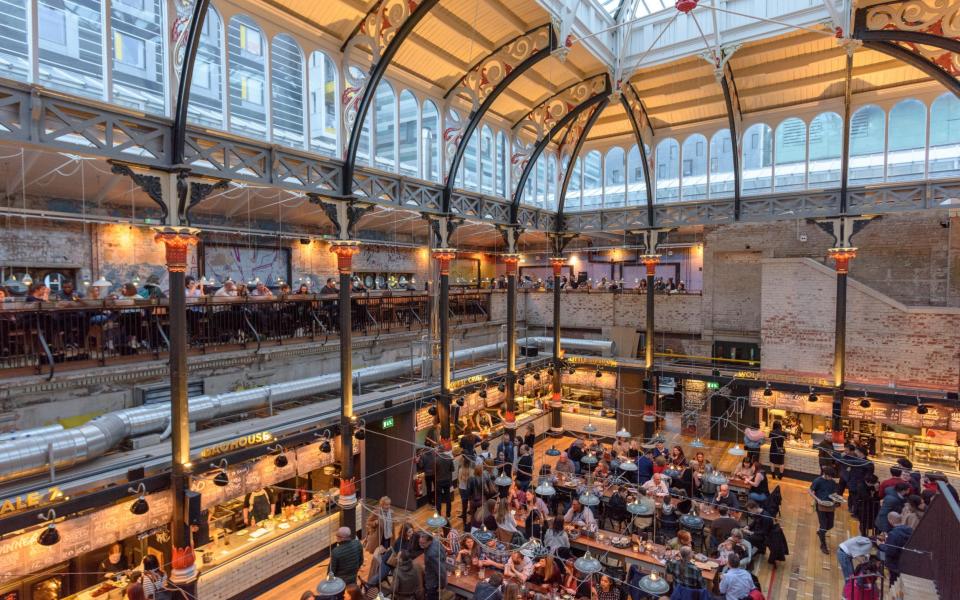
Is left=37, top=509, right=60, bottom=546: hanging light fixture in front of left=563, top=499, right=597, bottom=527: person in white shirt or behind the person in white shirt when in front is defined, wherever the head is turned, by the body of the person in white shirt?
in front

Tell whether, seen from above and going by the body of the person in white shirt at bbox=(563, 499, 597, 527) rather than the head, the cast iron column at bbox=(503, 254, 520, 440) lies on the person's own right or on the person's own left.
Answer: on the person's own right
